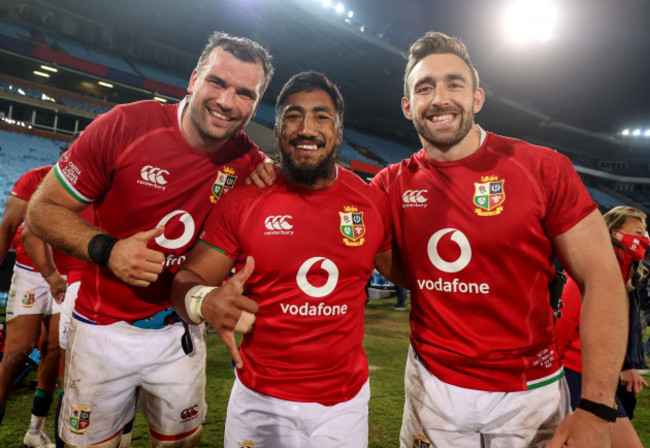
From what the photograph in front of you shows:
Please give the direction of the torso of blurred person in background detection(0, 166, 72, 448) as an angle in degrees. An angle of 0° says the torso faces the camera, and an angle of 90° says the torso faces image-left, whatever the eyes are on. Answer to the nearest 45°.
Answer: approximately 315°

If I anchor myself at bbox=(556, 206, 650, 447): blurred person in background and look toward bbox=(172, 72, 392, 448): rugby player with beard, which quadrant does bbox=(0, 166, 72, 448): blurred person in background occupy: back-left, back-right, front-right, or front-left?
front-right

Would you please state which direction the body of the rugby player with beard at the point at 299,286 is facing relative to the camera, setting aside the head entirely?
toward the camera

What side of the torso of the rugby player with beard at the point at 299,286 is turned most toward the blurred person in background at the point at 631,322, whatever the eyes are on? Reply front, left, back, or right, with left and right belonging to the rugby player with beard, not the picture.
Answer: left

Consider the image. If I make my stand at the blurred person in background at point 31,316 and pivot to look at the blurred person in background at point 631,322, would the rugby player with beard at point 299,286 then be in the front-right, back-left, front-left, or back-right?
front-right

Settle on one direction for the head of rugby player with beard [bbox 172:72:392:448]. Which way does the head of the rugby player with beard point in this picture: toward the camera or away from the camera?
toward the camera

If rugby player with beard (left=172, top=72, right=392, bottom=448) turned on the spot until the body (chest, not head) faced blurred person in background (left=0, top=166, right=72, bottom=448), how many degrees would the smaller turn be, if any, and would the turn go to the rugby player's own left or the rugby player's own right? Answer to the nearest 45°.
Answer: approximately 135° to the rugby player's own right

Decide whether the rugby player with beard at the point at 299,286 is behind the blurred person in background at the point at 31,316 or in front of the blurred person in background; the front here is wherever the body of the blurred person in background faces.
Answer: in front

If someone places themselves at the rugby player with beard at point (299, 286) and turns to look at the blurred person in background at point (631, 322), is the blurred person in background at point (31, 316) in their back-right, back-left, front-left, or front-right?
back-left

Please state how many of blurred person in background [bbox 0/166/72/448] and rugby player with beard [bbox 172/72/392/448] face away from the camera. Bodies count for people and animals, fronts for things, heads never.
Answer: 0
